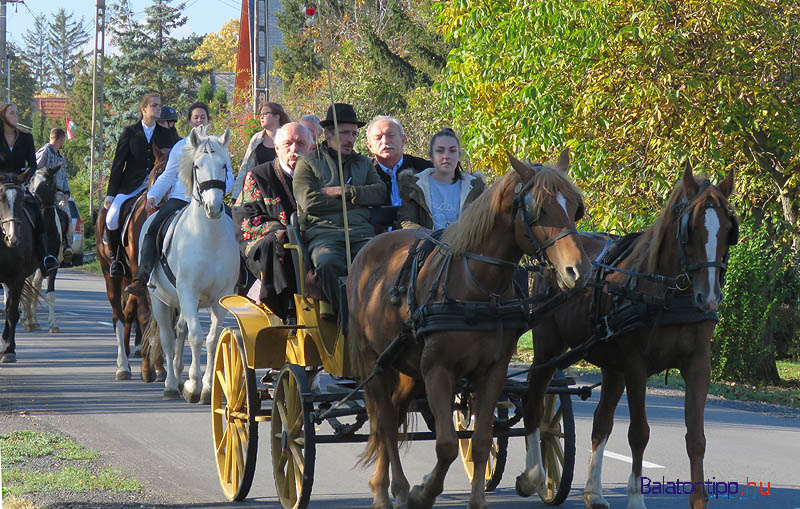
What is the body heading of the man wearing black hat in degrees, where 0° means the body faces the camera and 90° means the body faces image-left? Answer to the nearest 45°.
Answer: approximately 315°

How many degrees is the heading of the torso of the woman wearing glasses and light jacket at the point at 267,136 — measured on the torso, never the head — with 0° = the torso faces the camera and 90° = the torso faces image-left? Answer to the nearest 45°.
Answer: approximately 315°

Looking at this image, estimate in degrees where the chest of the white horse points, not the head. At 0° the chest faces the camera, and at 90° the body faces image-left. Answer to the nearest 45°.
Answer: approximately 0°

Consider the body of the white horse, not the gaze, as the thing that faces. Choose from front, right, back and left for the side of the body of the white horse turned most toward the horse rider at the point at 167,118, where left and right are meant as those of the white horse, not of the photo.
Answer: back

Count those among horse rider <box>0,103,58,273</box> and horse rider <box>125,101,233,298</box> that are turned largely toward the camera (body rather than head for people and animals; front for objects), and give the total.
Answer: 2

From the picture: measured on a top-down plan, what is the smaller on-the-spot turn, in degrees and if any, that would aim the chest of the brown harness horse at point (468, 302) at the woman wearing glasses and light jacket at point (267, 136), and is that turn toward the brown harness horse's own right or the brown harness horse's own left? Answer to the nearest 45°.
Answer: approximately 180°
